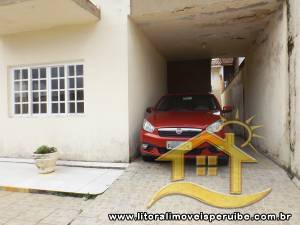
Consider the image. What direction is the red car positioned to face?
toward the camera

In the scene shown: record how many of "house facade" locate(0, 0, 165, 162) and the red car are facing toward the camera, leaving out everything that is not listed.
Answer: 2

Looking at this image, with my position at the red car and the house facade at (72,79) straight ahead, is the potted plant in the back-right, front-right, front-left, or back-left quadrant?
front-left

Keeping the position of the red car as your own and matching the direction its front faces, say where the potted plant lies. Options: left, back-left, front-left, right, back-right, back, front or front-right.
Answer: right

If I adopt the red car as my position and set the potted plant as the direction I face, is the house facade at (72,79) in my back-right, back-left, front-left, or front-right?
front-right

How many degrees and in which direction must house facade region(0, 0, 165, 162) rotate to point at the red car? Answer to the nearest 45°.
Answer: approximately 45° to its left

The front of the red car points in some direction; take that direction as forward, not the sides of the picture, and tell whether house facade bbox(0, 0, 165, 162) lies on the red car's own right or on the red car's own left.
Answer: on the red car's own right

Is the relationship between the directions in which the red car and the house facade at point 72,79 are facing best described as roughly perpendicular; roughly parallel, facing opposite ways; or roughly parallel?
roughly parallel
